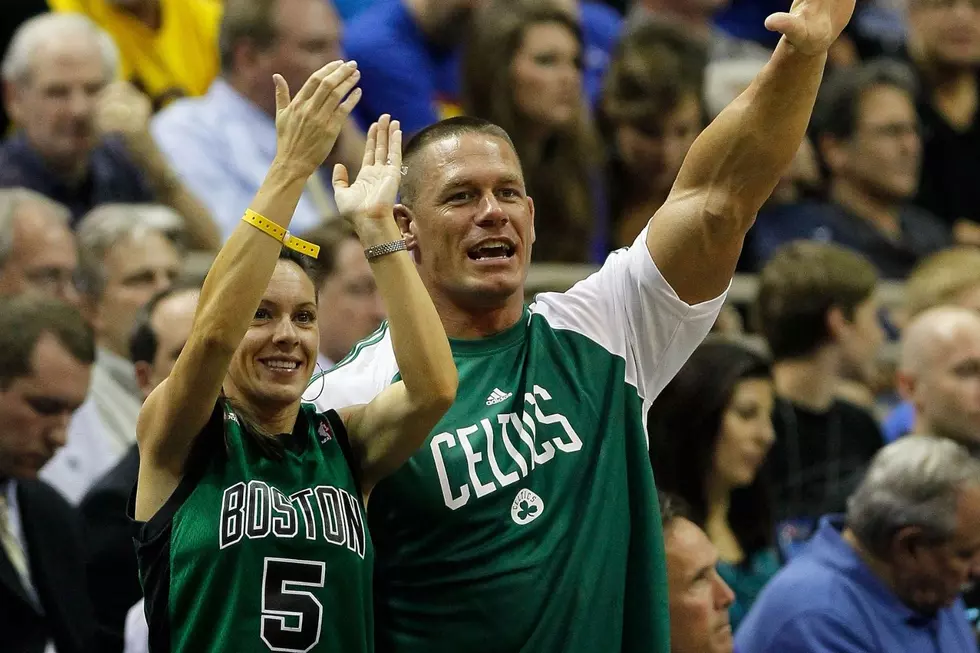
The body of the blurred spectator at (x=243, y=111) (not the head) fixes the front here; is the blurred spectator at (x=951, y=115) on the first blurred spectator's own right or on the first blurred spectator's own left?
on the first blurred spectator's own left

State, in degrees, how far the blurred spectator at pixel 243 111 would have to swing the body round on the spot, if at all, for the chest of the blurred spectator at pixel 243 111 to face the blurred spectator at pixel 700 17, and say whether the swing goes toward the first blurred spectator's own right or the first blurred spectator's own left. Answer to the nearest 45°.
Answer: approximately 90° to the first blurred spectator's own left

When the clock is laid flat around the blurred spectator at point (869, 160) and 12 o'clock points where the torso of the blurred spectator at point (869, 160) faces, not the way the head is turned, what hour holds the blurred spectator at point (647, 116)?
the blurred spectator at point (647, 116) is roughly at 3 o'clock from the blurred spectator at point (869, 160).

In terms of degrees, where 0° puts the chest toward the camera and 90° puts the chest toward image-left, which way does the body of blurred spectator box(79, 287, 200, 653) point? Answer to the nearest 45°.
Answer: approximately 315°

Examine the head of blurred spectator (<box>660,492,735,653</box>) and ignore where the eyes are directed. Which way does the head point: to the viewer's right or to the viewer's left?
to the viewer's right

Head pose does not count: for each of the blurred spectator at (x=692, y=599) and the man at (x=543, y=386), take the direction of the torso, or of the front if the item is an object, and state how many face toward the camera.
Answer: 1

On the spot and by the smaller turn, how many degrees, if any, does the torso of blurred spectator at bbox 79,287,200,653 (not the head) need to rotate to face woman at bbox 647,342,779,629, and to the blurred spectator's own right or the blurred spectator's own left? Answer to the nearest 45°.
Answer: approximately 45° to the blurred spectator's own left

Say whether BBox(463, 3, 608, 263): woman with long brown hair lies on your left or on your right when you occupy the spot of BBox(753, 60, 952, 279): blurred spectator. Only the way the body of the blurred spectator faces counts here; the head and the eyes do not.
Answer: on your right

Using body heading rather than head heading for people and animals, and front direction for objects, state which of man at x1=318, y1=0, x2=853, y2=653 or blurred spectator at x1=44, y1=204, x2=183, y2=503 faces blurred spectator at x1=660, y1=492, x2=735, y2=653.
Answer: blurred spectator at x1=44, y1=204, x2=183, y2=503
